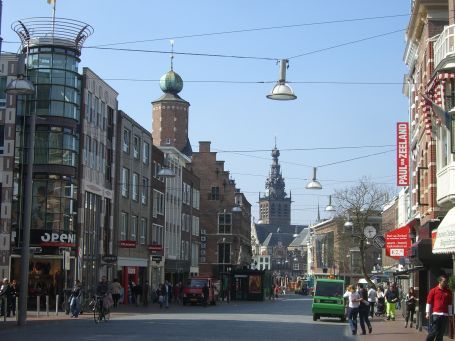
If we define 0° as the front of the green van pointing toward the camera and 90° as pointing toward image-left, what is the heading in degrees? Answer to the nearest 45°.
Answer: approximately 0°

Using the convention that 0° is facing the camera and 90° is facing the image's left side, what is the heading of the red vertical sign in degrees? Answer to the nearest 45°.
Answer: approximately 0°

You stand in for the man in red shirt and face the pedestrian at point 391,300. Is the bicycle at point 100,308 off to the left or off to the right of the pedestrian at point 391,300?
left

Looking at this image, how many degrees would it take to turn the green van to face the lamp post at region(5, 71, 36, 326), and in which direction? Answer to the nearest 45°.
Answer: approximately 45° to its right

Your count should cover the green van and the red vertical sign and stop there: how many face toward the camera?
2

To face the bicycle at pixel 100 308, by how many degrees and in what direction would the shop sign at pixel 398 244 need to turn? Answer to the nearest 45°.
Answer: approximately 45° to its right

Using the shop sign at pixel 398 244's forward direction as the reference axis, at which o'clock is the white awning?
The white awning is roughly at 12 o'clock from the shop sign.
